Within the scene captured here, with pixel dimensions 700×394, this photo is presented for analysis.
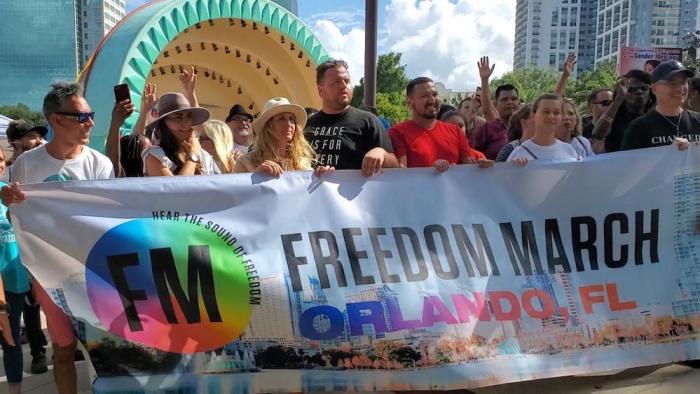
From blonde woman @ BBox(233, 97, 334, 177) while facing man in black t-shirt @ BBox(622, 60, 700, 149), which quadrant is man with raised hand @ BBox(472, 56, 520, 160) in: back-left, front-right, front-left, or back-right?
front-left

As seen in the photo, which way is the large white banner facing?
toward the camera

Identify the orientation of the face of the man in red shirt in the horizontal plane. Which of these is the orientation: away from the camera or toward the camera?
toward the camera

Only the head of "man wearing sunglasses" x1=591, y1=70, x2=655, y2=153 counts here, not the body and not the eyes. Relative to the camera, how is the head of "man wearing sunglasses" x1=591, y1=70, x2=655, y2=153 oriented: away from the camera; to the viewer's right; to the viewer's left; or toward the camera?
toward the camera

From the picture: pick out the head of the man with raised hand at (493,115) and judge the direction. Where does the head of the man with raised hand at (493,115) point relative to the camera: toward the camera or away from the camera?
toward the camera

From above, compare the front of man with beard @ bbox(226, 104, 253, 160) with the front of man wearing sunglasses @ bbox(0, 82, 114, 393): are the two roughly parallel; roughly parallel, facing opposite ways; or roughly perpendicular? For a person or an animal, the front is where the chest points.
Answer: roughly parallel

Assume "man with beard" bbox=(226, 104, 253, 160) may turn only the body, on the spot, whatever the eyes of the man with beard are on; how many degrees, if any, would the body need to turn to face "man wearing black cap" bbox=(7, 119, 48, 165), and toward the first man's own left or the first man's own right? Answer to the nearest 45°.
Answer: approximately 135° to the first man's own right

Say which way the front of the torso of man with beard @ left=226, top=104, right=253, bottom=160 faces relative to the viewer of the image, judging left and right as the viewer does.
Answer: facing the viewer and to the right of the viewer

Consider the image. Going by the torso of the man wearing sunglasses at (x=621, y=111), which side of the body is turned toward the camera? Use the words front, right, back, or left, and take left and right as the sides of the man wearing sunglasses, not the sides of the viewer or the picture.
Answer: front

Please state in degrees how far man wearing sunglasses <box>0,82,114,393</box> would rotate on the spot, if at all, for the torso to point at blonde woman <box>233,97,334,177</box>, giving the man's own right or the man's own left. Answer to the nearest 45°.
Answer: approximately 45° to the man's own left

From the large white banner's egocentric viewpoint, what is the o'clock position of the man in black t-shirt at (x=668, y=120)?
The man in black t-shirt is roughly at 8 o'clock from the large white banner.
